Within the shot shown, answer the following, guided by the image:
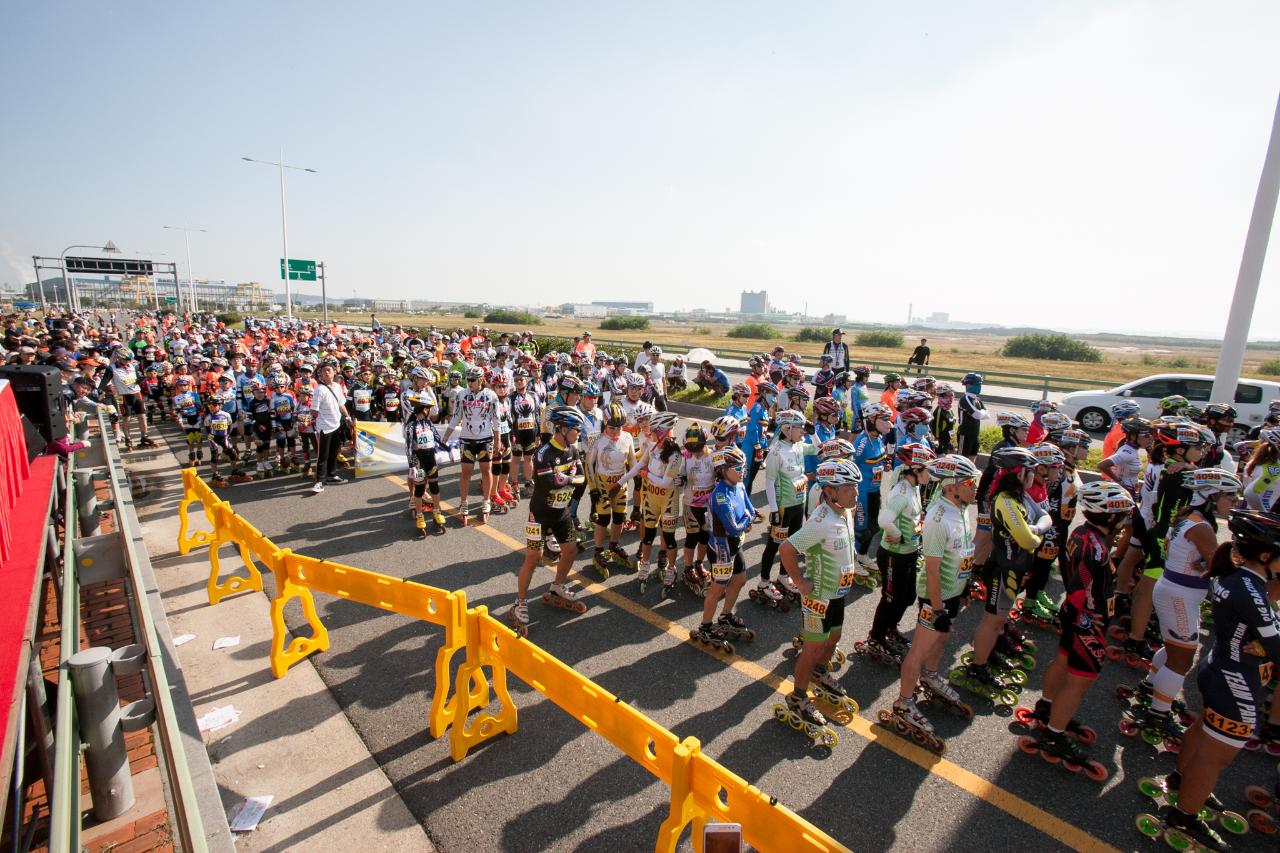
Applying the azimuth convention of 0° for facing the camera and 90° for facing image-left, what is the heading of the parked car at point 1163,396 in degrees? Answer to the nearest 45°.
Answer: approximately 90°

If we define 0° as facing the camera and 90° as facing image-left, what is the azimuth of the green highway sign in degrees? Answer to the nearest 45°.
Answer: approximately 0°

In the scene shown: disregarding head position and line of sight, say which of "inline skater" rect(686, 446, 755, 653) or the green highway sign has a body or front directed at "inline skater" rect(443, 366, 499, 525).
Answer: the green highway sign
